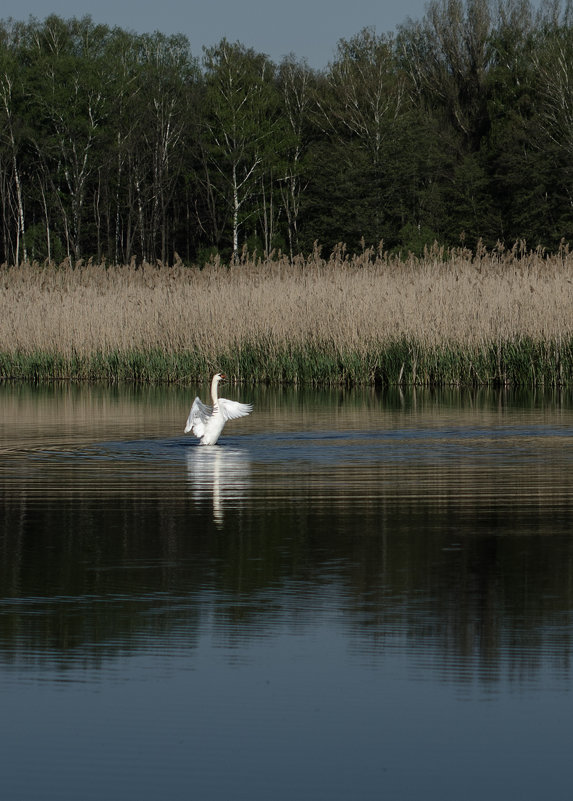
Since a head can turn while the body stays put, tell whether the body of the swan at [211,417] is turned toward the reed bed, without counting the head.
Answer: no

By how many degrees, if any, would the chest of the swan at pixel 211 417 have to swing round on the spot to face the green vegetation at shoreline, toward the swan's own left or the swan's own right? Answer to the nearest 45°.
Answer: approximately 135° to the swan's own left

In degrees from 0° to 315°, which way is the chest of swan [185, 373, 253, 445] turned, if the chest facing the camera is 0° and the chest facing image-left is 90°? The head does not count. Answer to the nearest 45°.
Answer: approximately 315°
